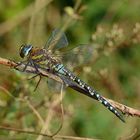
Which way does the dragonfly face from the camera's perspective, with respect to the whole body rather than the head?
to the viewer's left
